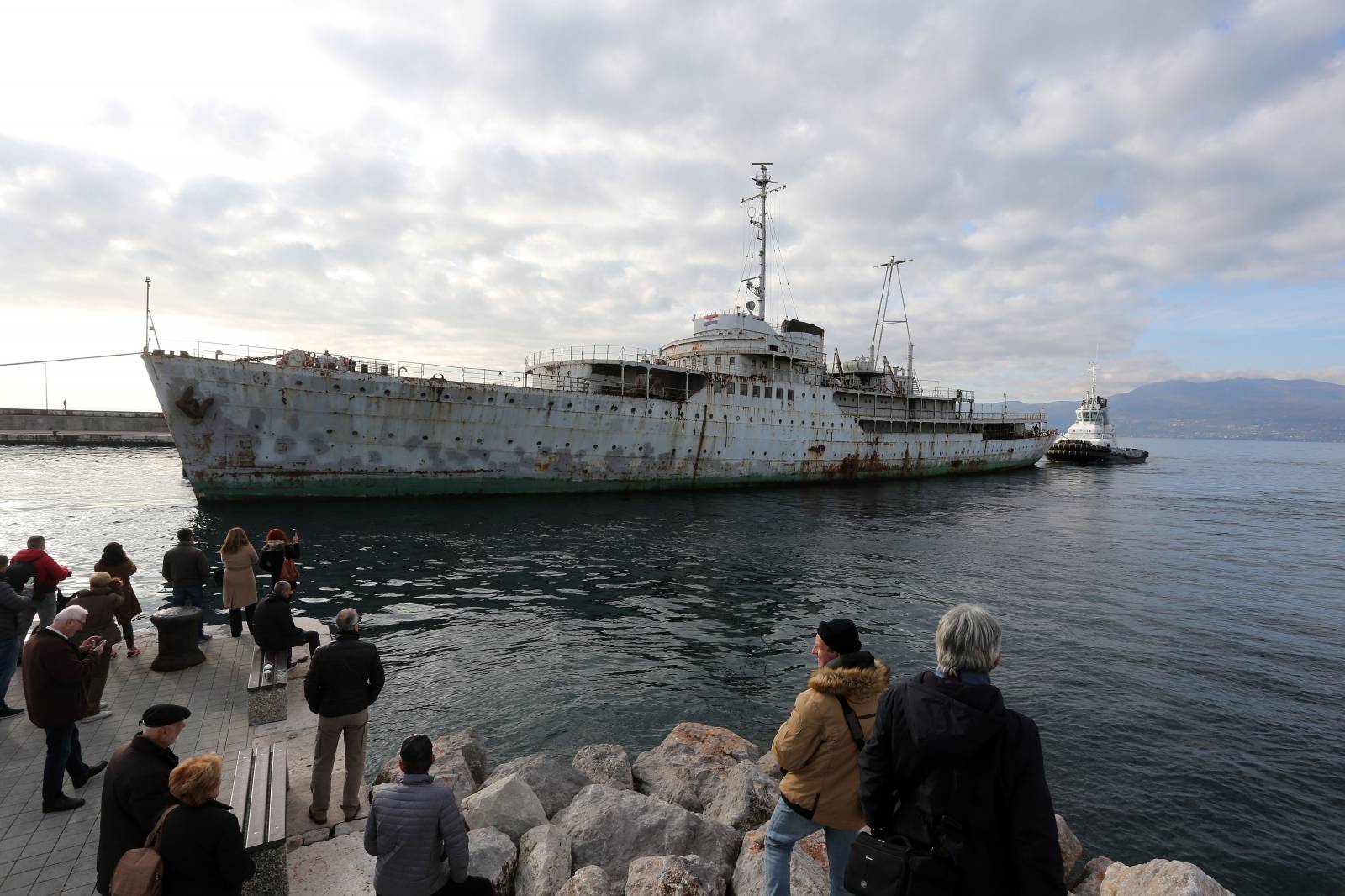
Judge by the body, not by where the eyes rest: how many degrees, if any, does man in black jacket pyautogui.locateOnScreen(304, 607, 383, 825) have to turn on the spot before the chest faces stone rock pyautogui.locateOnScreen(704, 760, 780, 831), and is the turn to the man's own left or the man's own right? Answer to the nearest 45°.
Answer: approximately 90° to the man's own right

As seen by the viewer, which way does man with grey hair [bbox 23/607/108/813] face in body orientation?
to the viewer's right

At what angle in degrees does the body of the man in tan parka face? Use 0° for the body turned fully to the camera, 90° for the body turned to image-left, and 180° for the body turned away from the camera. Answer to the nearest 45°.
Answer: approximately 135°

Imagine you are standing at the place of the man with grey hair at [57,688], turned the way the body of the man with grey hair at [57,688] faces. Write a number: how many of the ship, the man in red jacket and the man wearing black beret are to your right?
1

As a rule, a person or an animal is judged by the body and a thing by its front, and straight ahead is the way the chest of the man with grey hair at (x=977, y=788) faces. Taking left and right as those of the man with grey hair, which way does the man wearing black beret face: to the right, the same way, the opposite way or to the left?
the same way

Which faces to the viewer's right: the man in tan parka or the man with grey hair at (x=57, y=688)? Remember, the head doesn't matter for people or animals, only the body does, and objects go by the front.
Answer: the man with grey hair

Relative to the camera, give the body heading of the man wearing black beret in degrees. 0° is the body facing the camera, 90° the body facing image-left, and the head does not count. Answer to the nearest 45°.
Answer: approximately 225°

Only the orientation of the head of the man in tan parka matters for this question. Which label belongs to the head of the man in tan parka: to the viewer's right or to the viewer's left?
to the viewer's left

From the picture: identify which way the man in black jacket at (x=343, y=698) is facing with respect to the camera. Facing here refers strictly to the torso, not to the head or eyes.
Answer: away from the camera

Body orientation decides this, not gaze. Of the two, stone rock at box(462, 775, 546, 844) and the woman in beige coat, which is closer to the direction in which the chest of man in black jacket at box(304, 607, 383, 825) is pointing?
the woman in beige coat

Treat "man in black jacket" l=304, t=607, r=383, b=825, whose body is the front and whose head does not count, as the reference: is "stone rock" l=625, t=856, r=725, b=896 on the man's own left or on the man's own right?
on the man's own right

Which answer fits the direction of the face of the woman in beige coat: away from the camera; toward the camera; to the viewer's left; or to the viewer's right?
away from the camera

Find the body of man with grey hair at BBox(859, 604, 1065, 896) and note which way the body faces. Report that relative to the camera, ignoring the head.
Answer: away from the camera

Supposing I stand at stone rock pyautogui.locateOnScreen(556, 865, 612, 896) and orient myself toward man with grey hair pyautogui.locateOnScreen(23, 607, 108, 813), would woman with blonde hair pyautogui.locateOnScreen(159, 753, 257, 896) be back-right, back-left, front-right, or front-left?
front-left

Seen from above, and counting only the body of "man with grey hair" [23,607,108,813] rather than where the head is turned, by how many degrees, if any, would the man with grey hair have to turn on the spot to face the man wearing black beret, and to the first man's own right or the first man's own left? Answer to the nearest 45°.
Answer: approximately 90° to the first man's own right

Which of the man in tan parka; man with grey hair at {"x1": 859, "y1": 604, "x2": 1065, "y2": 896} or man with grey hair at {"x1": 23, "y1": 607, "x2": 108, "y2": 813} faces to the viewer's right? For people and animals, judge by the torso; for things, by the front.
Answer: man with grey hair at {"x1": 23, "y1": 607, "x2": 108, "y2": 813}

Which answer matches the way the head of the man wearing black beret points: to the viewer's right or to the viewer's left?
to the viewer's right
